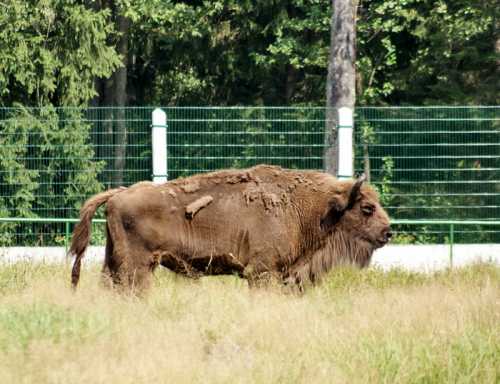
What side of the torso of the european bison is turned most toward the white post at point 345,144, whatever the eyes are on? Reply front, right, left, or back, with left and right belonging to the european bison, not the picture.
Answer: left

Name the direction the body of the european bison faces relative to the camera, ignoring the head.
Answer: to the viewer's right

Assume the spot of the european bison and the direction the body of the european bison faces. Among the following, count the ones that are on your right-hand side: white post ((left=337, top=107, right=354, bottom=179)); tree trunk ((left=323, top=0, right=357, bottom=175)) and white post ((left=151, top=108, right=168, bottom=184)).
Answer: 0

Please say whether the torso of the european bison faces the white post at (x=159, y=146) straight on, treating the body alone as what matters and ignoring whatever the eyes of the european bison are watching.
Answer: no

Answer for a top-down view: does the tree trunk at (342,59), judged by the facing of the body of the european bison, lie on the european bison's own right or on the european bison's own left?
on the european bison's own left
